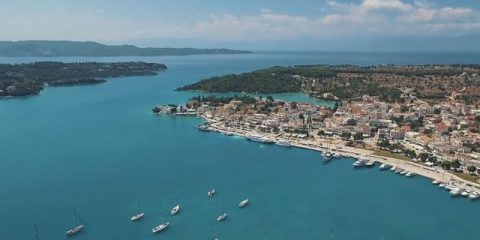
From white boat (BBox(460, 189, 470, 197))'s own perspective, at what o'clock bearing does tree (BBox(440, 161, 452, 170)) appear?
The tree is roughly at 4 o'clock from the white boat.

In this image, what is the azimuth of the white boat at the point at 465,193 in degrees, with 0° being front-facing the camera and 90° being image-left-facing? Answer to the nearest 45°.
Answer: approximately 45°

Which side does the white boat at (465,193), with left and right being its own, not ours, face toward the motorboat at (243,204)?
front

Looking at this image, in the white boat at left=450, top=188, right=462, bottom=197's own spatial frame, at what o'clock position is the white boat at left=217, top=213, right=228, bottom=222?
the white boat at left=217, top=213, right=228, bottom=222 is roughly at 12 o'clock from the white boat at left=450, top=188, right=462, bottom=197.

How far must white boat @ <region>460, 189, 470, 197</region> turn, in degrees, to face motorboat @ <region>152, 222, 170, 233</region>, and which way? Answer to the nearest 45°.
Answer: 0° — it already faces it

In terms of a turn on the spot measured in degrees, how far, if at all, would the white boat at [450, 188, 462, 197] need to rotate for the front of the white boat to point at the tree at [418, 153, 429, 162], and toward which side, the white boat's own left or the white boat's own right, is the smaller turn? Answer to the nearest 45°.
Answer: approximately 90° to the white boat's own right

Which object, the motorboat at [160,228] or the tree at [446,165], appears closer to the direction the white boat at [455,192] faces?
the motorboat

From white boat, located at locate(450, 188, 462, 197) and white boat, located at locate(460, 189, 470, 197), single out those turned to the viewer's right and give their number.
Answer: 0

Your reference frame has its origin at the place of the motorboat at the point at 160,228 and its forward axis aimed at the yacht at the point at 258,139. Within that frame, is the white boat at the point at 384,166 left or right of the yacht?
right
